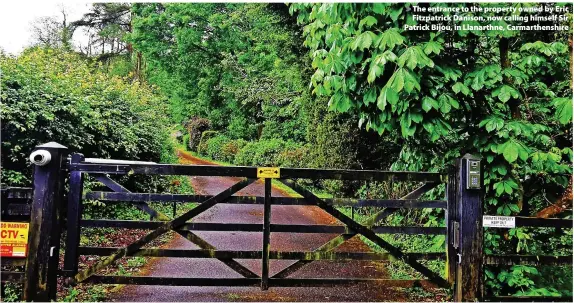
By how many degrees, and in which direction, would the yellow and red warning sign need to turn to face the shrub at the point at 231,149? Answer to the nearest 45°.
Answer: approximately 135° to its left

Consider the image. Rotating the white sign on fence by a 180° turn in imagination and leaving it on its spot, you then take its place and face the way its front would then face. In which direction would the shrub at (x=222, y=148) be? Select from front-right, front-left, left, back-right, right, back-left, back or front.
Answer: front-left

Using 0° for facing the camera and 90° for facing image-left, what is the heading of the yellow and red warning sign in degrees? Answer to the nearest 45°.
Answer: approximately 0°

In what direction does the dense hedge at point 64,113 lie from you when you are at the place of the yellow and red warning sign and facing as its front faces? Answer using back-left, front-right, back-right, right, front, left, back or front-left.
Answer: back

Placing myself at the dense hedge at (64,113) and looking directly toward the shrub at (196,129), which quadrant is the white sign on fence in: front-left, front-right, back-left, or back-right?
back-right

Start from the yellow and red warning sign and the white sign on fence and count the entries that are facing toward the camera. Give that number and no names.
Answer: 2

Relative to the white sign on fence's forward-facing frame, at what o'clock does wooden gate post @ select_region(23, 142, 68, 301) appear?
The wooden gate post is roughly at 2 o'clock from the white sign on fence.

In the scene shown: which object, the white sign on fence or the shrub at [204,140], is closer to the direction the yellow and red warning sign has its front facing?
the white sign on fence

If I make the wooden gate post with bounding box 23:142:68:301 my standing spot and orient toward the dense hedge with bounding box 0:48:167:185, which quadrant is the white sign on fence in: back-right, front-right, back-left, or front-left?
back-right

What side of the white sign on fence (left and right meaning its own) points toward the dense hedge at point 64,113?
right

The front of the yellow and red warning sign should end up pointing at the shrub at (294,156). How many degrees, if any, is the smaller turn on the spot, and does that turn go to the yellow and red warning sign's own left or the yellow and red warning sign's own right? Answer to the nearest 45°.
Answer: approximately 135° to the yellow and red warning sign's own left
